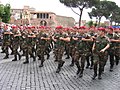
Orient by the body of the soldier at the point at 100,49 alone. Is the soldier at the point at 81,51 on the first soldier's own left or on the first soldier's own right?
on the first soldier's own right

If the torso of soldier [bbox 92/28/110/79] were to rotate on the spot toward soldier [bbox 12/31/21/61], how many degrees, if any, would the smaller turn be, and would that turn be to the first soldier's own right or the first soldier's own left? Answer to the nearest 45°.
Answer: approximately 90° to the first soldier's own right

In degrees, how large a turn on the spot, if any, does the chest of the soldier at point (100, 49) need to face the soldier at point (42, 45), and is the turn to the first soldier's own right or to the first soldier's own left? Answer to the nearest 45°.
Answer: approximately 90° to the first soldier's own right
